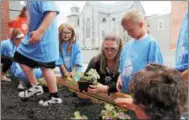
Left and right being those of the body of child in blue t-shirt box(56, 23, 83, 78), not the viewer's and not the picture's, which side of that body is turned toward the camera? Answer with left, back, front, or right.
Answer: front

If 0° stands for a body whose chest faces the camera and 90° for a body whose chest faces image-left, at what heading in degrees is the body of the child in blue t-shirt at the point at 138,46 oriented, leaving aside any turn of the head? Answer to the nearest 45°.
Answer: approximately 45°

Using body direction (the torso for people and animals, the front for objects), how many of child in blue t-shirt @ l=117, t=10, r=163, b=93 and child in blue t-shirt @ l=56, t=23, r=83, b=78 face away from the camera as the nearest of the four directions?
0
